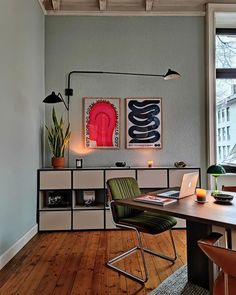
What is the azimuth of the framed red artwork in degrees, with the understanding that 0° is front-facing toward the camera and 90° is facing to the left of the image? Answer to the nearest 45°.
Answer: approximately 0°

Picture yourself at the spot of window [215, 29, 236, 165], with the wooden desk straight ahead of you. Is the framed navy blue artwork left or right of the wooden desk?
right

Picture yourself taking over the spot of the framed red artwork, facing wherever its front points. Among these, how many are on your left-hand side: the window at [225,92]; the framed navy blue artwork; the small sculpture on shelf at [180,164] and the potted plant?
3

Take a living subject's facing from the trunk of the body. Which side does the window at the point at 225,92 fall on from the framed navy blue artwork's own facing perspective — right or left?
on its left

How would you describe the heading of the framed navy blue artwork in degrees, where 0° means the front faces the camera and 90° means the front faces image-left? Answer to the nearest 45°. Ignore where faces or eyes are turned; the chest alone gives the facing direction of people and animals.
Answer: approximately 0°

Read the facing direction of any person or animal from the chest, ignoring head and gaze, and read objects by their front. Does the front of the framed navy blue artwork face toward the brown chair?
yes

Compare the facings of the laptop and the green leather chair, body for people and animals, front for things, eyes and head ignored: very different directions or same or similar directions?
very different directions

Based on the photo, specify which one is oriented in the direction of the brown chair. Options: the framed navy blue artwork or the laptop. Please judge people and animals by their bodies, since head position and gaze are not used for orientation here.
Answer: the framed navy blue artwork

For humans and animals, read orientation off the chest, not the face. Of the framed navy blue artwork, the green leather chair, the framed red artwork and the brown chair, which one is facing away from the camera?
the brown chair
